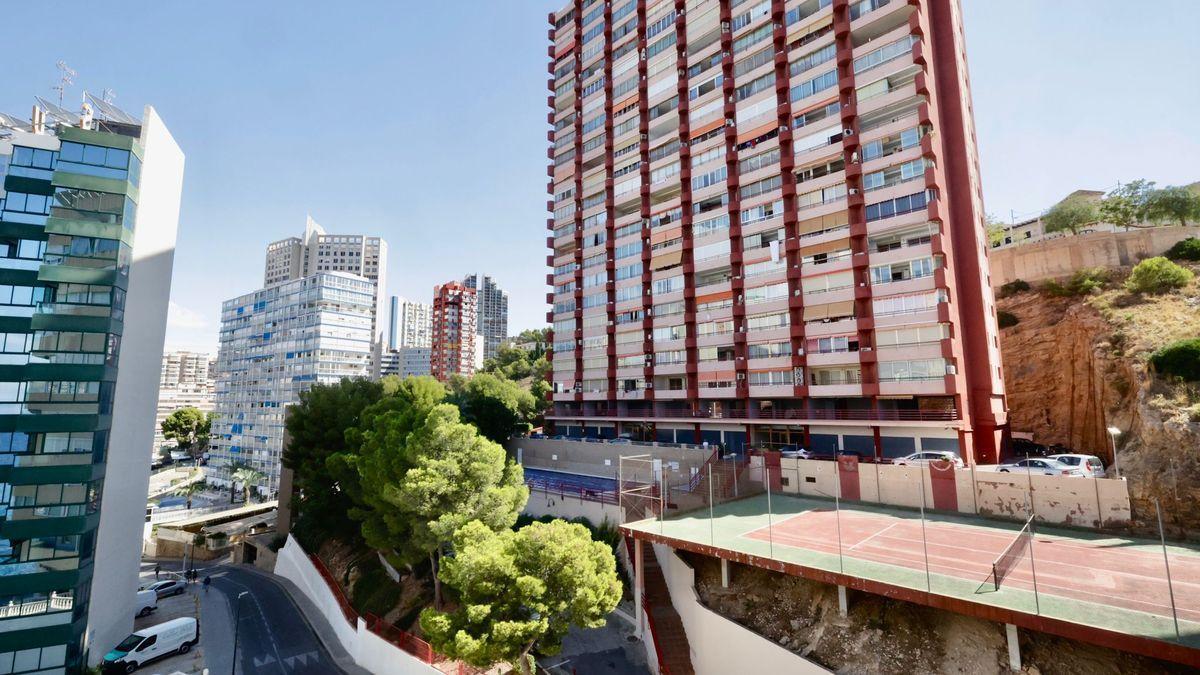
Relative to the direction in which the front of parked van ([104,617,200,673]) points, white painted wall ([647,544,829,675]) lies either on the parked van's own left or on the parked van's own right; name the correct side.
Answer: on the parked van's own left

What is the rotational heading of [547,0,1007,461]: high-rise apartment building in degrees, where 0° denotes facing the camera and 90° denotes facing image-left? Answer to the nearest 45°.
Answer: approximately 45°

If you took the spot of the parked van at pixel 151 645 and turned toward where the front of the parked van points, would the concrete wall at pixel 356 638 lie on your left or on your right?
on your left

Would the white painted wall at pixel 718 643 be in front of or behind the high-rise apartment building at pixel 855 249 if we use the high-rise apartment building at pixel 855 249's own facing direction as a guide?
in front

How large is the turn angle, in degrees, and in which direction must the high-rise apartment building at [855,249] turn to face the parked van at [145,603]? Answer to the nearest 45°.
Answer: approximately 45° to its right

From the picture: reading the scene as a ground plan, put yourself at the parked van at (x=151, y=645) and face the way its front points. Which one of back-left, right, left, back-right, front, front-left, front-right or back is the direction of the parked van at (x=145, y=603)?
back-right

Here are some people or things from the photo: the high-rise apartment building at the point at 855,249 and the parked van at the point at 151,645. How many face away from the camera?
0

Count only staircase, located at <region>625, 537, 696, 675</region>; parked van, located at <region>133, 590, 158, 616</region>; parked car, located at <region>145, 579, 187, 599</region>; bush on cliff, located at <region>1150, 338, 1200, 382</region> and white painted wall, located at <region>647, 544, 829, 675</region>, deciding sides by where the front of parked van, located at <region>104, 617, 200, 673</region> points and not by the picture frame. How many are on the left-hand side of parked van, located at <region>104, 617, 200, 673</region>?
3
